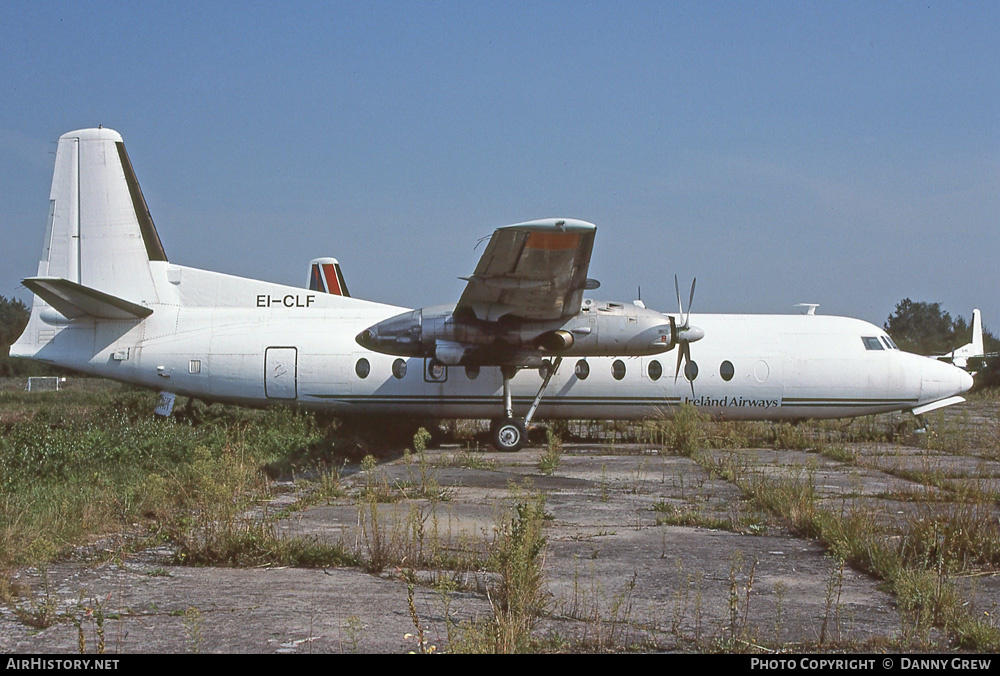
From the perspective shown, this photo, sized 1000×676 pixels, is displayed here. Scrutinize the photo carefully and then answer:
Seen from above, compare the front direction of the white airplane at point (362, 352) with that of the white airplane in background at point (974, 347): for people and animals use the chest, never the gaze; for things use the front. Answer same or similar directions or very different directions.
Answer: very different directions

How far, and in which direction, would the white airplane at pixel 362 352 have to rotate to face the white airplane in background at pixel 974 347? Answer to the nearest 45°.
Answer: approximately 45° to its left

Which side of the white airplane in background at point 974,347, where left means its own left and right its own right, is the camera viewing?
left

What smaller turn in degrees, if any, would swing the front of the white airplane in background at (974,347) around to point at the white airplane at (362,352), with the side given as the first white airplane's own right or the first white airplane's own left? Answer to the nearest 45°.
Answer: approximately 45° to the first white airplane's own left

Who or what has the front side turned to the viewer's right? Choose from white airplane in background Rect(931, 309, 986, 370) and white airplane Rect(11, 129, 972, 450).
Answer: the white airplane

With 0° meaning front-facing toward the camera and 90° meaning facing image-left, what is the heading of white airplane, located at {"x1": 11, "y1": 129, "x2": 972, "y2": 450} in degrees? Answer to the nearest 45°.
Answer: approximately 270°

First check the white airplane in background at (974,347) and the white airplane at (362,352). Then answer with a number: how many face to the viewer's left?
1
